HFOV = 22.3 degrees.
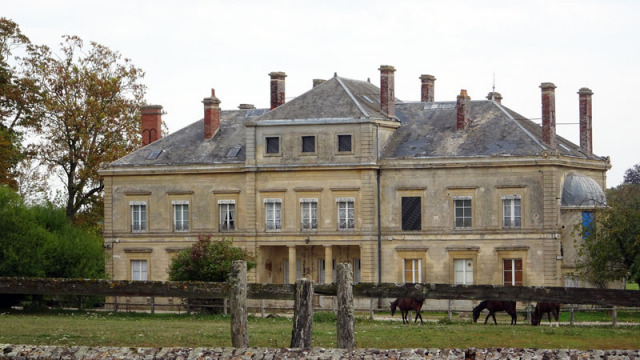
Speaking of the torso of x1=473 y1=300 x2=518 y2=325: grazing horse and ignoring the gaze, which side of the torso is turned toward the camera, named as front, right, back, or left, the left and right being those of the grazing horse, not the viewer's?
left

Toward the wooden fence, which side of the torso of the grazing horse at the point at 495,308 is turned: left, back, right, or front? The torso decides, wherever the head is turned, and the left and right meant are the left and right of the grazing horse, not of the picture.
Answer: left

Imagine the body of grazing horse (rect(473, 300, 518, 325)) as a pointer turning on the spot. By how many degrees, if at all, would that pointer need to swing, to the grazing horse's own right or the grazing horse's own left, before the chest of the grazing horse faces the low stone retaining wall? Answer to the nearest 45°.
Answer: approximately 90° to the grazing horse's own left
